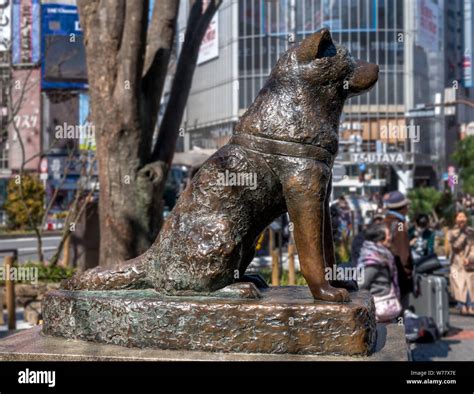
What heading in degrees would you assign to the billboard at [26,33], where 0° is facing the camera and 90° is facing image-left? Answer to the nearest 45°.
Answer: approximately 0°

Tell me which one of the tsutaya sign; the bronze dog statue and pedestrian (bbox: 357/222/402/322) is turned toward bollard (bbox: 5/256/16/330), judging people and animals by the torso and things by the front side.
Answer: the tsutaya sign

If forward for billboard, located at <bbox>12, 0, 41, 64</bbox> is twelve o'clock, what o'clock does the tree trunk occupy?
The tree trunk is roughly at 12 o'clock from the billboard.

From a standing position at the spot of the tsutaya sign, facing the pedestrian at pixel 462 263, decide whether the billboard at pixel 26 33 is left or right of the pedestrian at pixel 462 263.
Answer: right

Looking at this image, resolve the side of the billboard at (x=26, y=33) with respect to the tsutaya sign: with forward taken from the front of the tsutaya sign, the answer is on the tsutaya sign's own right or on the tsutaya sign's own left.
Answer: on the tsutaya sign's own right

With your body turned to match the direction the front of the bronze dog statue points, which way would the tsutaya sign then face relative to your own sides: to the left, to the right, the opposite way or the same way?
to the right

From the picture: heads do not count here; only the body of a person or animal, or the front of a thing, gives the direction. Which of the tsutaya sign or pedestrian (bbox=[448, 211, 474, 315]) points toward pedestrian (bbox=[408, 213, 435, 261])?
the tsutaya sign

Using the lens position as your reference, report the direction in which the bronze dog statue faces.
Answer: facing to the right of the viewer

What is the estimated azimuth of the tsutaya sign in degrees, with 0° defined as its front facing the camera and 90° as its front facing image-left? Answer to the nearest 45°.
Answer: approximately 0°

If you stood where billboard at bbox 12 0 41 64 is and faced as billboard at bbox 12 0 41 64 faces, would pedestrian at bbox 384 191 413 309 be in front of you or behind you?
in front

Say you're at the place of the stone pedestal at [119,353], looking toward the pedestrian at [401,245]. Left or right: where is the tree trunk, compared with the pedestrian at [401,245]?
left

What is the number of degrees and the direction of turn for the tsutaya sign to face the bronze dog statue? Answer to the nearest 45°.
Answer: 0° — it already faces it
